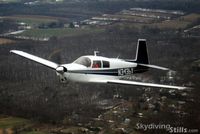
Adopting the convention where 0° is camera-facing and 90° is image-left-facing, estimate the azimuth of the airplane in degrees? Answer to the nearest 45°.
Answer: approximately 45°
